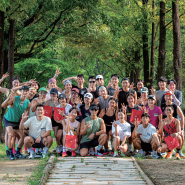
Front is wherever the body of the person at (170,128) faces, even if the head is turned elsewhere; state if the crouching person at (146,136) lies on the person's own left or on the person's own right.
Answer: on the person's own right

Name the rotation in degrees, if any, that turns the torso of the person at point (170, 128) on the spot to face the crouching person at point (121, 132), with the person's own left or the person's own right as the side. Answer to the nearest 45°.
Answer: approximately 90° to the person's own right

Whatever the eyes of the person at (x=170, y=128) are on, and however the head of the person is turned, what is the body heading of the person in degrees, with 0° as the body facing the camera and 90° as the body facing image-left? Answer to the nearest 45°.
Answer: approximately 0°

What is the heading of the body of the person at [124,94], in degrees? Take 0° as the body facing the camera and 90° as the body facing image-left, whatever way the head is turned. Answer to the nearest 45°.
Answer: approximately 0°

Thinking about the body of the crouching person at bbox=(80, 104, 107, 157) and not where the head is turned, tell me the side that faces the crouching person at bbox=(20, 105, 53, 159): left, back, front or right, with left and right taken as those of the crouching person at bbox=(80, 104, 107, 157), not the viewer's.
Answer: right

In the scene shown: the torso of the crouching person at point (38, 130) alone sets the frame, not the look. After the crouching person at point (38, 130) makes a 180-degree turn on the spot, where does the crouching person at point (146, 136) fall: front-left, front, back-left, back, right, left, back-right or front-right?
right
